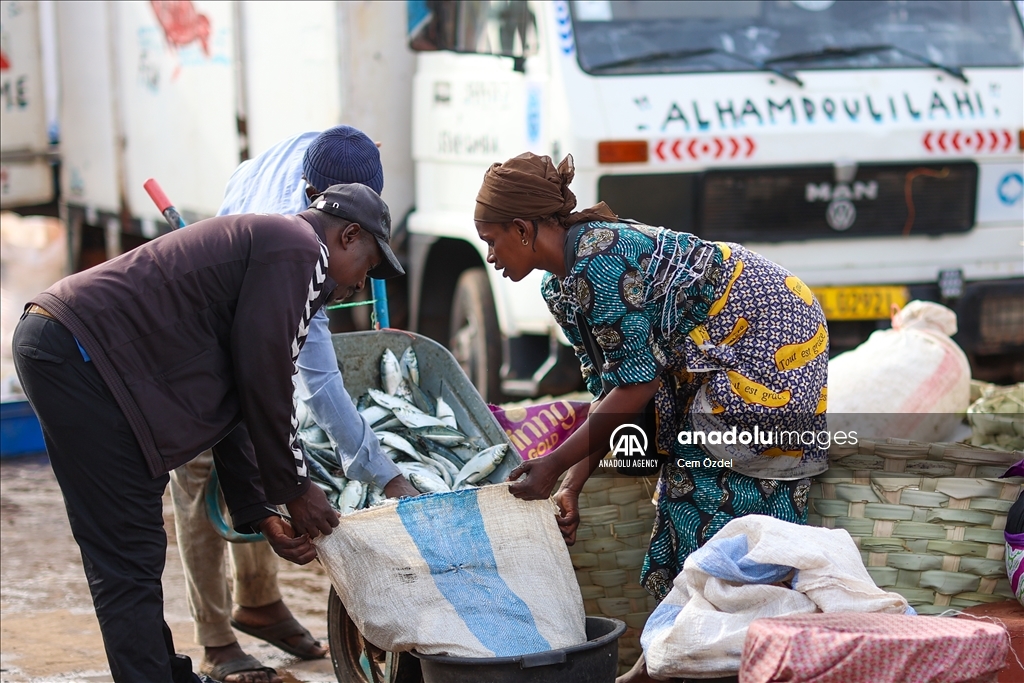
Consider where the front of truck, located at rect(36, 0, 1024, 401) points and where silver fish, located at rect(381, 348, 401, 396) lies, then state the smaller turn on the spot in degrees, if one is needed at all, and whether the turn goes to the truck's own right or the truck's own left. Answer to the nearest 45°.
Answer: approximately 90° to the truck's own right

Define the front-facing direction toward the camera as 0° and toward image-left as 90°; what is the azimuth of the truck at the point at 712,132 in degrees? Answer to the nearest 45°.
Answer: approximately 315°

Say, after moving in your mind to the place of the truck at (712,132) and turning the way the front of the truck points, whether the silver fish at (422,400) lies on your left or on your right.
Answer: on your right

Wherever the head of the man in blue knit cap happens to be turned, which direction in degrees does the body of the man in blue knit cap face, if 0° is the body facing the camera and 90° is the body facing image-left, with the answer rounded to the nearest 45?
approximately 315°

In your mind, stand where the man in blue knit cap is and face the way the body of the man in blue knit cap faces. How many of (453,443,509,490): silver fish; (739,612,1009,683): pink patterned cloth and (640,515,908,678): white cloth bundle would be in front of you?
3

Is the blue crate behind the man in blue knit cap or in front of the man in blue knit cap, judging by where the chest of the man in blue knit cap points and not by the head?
behind
